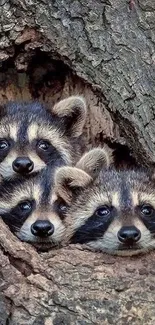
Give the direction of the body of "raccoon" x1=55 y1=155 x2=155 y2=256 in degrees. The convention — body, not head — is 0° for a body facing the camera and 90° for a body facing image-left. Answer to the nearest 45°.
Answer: approximately 0°
